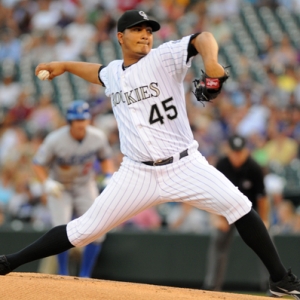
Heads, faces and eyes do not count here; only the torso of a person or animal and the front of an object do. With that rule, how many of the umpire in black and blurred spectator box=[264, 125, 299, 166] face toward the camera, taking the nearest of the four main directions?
2

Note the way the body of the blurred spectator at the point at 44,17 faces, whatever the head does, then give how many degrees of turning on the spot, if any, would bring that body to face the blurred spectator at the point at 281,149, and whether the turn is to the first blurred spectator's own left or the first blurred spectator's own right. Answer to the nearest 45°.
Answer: approximately 45° to the first blurred spectator's own left

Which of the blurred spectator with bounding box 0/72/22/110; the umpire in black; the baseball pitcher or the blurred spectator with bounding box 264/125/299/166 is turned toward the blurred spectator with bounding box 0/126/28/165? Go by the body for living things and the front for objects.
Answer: the blurred spectator with bounding box 0/72/22/110

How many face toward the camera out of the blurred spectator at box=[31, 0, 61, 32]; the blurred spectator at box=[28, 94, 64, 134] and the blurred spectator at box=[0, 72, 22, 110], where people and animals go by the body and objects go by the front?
3

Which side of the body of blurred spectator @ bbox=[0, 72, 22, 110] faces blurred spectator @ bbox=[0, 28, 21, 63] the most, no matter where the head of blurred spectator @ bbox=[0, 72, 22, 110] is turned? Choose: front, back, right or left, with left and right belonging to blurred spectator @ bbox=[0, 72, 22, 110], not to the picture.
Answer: back

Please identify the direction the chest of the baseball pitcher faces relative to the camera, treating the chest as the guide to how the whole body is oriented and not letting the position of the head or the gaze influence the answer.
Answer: toward the camera

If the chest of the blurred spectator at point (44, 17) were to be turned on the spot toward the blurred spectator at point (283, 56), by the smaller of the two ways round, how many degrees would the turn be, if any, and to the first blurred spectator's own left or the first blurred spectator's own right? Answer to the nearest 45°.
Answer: approximately 45° to the first blurred spectator's own left

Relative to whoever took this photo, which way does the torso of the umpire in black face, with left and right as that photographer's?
facing the viewer

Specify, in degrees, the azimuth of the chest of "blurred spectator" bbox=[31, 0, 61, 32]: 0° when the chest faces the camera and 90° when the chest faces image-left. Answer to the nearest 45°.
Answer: approximately 0°

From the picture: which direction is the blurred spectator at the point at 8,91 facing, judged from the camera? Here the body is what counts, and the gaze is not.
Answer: toward the camera
